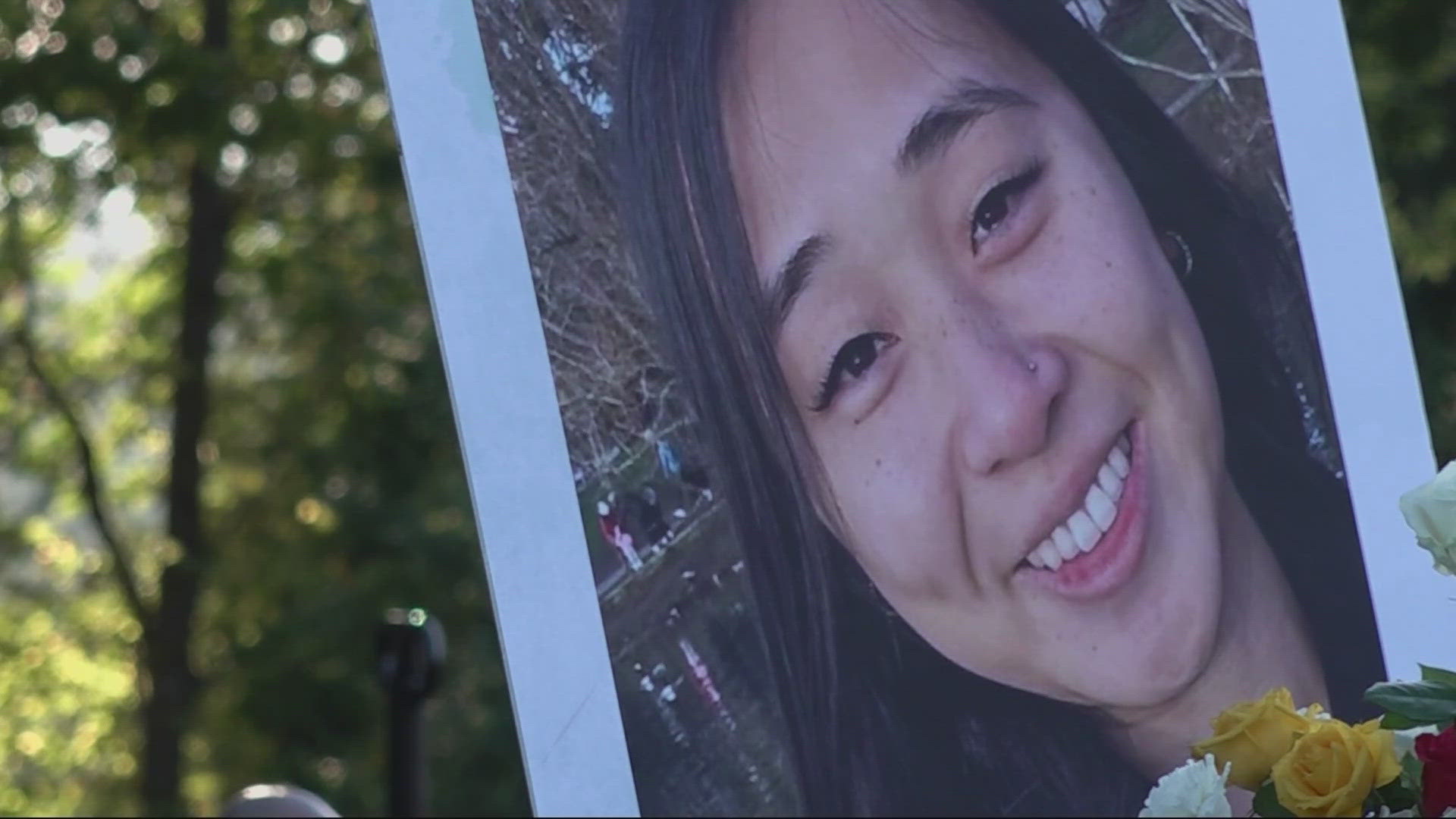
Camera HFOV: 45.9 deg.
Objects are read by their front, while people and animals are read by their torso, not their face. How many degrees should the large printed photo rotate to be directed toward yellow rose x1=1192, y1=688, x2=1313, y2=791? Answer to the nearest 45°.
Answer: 0° — it already faces it

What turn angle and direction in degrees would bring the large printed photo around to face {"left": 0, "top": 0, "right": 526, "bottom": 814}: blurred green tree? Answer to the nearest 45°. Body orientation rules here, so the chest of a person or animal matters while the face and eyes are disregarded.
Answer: approximately 135° to its right

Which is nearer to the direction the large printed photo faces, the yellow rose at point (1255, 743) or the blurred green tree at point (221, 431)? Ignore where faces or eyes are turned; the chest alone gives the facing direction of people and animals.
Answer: the yellow rose

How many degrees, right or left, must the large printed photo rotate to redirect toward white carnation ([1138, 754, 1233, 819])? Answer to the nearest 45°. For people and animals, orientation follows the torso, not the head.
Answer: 0° — it already faces it

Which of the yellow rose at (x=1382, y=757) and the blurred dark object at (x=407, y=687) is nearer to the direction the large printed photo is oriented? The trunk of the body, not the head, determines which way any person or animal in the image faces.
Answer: the yellow rose

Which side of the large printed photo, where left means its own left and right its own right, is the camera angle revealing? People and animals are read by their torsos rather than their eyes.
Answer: front
